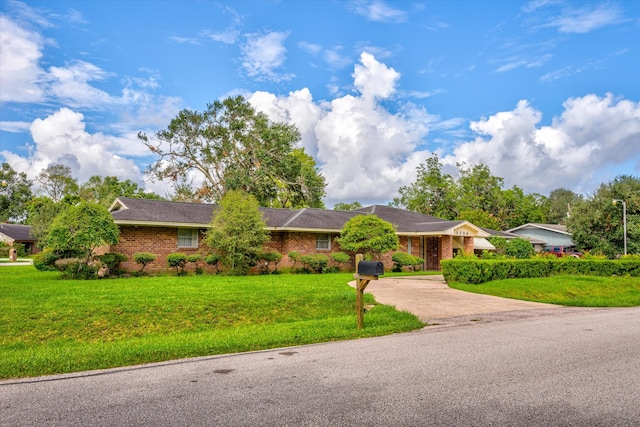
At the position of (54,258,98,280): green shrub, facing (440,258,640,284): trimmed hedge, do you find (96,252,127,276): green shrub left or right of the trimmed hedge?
left

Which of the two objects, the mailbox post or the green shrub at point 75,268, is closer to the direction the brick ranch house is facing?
the mailbox post

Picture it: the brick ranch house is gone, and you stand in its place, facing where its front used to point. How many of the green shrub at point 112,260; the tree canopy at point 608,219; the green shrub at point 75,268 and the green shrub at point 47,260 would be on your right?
3

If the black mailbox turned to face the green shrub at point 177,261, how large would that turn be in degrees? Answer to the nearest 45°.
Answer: approximately 180°

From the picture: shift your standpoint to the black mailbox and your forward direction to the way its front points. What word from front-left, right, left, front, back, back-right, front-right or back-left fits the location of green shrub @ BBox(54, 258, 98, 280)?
back

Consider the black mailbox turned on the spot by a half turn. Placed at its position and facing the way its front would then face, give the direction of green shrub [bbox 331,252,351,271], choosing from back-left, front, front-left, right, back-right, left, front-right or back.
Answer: front-right

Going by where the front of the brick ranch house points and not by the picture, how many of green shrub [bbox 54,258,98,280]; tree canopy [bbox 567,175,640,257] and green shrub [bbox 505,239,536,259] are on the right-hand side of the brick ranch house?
1

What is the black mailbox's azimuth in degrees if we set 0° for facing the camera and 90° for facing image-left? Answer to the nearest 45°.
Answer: approximately 315°

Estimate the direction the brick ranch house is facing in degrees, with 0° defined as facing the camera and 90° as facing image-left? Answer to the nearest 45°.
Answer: approximately 315°

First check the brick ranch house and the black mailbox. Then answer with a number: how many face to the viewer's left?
0

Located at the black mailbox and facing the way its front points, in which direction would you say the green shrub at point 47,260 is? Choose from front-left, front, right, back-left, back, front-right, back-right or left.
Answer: back

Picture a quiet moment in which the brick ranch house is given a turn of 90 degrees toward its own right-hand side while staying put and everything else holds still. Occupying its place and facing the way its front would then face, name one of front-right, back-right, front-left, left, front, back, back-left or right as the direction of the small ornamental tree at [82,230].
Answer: front

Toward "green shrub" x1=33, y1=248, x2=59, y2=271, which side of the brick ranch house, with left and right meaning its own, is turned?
right

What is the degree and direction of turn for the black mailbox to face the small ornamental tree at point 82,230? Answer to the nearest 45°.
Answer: approximately 180°

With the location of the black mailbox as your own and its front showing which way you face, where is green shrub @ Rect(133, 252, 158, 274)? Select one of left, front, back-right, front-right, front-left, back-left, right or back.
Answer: back
